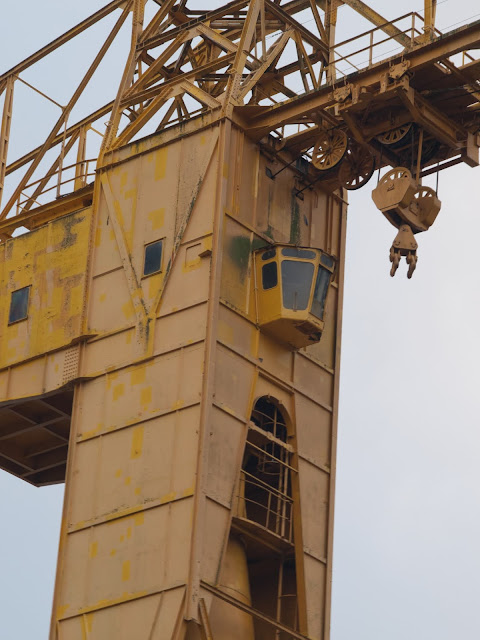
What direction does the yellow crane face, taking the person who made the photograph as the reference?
facing the viewer and to the right of the viewer
